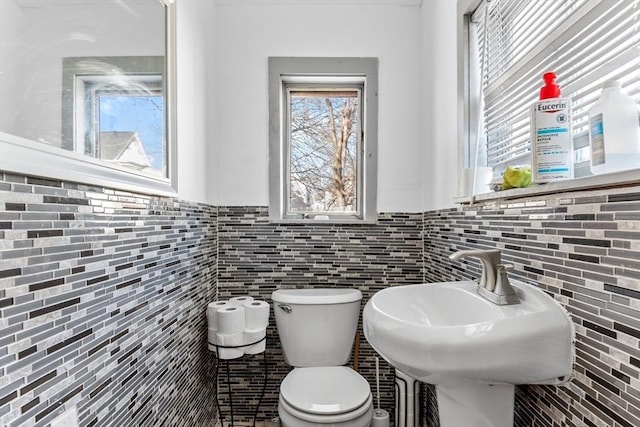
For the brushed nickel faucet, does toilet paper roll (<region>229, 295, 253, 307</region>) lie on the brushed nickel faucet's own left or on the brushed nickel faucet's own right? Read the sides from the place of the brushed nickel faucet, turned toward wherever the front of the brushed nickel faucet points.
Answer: on the brushed nickel faucet's own right

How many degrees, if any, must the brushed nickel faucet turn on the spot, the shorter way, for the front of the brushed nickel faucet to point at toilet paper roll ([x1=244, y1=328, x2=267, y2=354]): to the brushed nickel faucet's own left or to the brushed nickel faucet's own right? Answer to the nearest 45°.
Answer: approximately 45° to the brushed nickel faucet's own right

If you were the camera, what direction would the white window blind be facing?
facing the viewer and to the left of the viewer

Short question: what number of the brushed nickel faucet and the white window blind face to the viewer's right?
0

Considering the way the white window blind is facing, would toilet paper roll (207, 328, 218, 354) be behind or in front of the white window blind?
in front

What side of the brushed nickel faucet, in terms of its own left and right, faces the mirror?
front

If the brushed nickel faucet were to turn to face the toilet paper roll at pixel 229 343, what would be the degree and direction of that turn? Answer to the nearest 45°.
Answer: approximately 45° to its right
